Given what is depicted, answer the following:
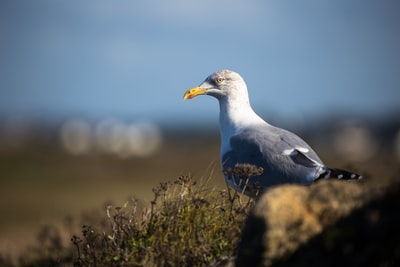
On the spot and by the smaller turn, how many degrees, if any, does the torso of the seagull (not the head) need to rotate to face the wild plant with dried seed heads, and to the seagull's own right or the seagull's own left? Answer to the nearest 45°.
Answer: approximately 45° to the seagull's own left

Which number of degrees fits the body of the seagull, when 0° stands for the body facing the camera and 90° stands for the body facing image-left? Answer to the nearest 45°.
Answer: approximately 90°
